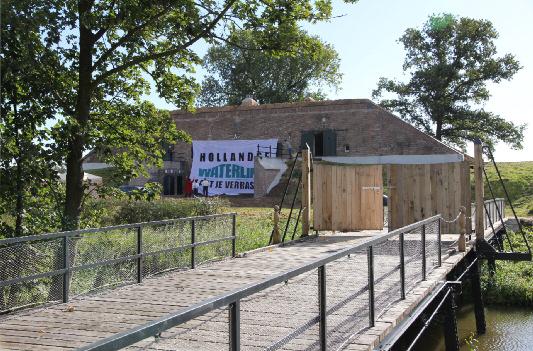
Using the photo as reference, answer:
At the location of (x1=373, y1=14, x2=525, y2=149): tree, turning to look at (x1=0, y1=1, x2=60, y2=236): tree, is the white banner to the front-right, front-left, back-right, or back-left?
front-right

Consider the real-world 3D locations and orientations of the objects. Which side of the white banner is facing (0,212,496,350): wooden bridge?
front

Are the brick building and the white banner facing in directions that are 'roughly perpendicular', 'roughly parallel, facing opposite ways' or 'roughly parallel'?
roughly parallel

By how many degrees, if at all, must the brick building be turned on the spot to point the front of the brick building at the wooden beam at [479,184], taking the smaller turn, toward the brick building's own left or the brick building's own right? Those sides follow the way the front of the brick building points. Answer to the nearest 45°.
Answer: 0° — it already faces it

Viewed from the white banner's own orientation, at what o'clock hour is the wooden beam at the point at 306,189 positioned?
The wooden beam is roughly at 12 o'clock from the white banner.

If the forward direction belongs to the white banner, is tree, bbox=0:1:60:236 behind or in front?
in front

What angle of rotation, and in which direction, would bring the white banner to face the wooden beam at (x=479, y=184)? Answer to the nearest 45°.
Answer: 0° — it already faces it

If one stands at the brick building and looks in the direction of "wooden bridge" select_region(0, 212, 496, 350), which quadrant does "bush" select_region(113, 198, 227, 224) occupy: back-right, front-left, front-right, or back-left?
front-right

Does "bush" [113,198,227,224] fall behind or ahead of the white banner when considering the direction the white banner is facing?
ahead

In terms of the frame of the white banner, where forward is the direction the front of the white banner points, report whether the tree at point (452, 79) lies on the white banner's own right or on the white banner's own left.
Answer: on the white banner's own left

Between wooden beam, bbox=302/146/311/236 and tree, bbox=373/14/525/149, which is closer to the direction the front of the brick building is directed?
the wooden beam

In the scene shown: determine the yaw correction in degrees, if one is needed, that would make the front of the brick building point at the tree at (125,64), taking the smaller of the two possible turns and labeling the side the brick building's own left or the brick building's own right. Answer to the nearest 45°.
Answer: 0° — it already faces it

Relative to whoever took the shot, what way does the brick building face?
facing the viewer

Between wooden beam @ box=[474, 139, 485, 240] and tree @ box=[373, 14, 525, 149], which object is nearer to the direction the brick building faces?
the wooden beam
